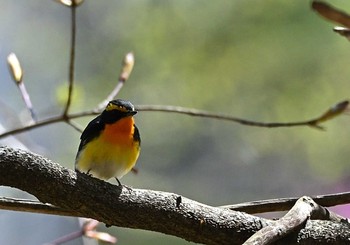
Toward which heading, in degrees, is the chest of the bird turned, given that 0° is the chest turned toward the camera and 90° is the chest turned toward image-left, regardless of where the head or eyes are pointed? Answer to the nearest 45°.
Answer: approximately 315°

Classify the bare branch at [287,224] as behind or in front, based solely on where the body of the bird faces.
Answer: in front

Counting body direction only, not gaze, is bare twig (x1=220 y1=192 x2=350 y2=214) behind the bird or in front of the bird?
in front
